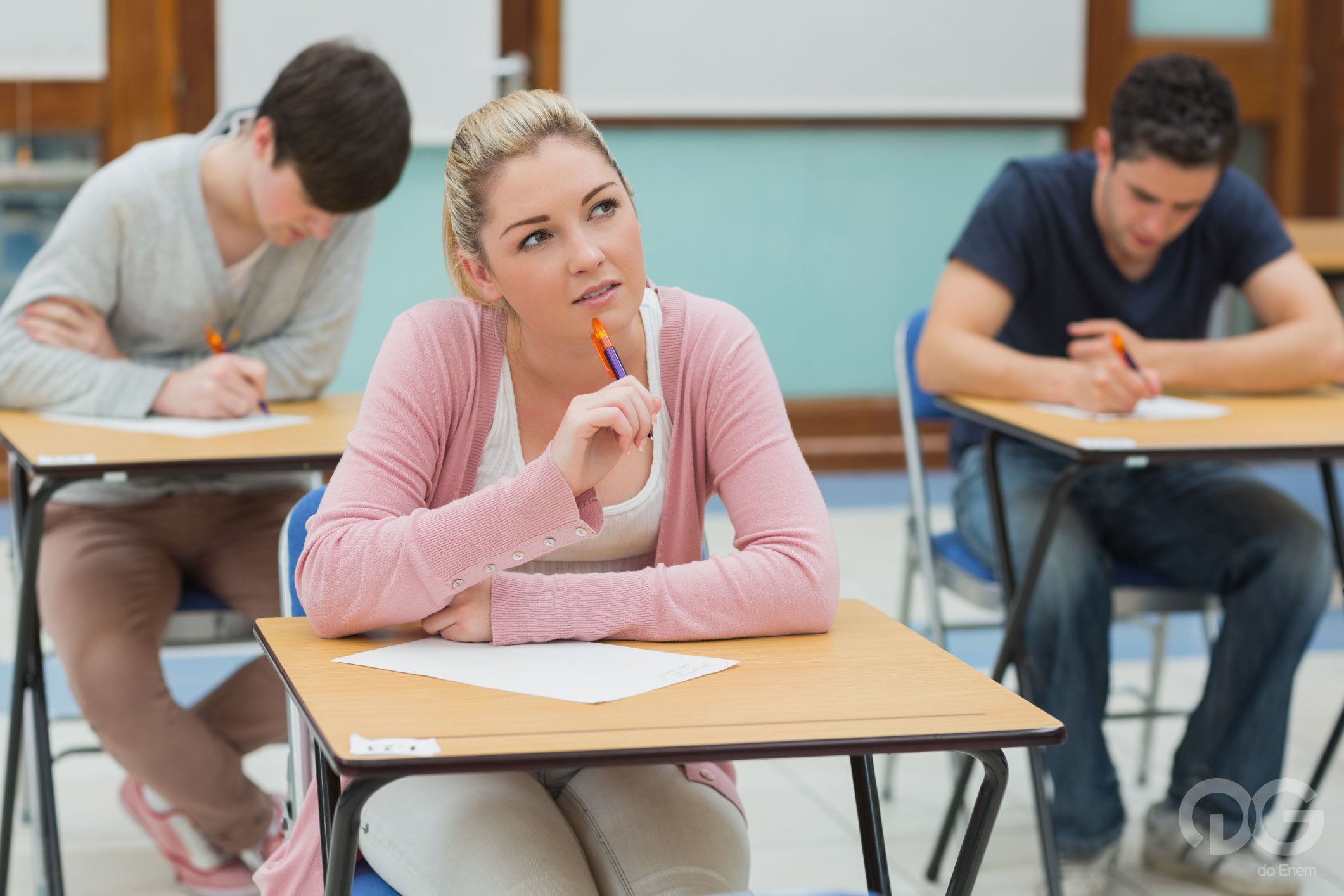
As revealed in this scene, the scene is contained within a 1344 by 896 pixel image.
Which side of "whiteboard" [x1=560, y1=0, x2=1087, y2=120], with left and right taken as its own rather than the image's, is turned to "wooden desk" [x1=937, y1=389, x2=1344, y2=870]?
front

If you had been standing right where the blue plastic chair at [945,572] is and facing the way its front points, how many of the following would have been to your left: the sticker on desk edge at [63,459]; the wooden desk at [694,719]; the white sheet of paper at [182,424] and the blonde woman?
0

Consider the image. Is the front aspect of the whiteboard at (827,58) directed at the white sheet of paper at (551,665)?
yes

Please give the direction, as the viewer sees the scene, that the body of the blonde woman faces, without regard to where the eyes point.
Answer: toward the camera

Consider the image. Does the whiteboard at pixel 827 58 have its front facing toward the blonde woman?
yes

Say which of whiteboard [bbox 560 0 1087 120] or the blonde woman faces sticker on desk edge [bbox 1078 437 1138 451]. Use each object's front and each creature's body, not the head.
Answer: the whiteboard

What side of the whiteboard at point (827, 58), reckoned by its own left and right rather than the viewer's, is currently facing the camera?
front

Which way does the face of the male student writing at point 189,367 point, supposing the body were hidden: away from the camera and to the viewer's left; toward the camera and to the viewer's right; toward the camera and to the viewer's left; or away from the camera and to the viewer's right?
toward the camera and to the viewer's right

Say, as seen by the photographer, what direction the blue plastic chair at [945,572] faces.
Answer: facing the viewer and to the right of the viewer

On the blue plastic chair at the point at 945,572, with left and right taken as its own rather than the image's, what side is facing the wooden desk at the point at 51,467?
right

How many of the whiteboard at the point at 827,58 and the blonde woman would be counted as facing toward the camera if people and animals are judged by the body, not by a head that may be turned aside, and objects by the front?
2

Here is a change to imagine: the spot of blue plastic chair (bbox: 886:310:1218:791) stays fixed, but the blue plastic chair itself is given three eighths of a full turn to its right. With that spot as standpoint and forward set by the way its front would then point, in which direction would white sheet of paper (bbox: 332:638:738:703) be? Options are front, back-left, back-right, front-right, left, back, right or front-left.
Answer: left

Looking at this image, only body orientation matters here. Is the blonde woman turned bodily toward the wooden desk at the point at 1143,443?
no

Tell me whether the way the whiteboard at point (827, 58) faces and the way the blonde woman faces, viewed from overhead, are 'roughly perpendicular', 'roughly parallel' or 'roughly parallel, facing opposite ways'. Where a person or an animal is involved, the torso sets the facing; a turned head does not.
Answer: roughly parallel
